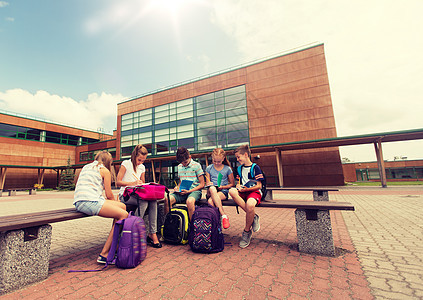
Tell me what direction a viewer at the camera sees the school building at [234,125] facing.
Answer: facing the viewer and to the left of the viewer

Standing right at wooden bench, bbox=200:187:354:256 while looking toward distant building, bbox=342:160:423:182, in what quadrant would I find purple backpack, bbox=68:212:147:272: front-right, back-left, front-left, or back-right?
back-left

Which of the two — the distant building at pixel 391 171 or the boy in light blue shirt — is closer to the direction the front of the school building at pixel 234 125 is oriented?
the boy in light blue shirt

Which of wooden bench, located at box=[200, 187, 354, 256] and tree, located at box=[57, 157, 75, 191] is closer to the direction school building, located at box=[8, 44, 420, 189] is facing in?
the wooden bench

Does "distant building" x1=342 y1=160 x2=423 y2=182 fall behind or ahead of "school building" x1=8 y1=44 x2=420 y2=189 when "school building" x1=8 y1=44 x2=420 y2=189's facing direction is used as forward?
behind
